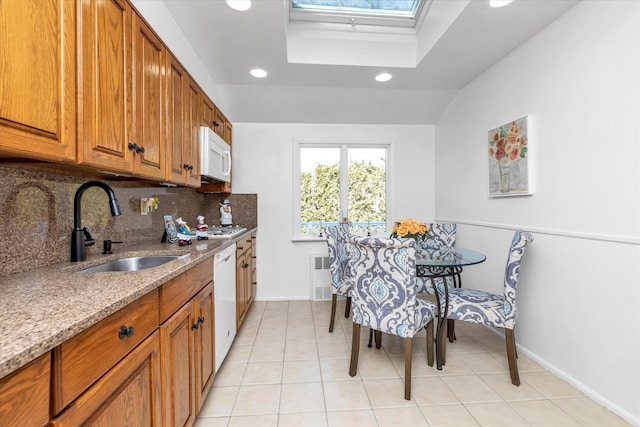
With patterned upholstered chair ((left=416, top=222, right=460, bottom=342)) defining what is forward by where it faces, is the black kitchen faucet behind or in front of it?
in front

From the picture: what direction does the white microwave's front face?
to the viewer's right

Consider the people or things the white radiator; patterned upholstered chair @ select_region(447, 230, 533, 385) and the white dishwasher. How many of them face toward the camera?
1

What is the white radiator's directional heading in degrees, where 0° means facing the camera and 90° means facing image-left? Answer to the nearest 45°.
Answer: approximately 0°

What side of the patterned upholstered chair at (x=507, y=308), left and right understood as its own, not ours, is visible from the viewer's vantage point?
left

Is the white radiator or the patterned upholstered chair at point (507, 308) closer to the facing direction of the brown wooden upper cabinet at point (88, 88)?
the patterned upholstered chair

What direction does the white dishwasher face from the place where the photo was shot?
facing to the right of the viewer

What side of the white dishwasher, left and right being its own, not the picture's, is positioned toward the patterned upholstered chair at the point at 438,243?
front
